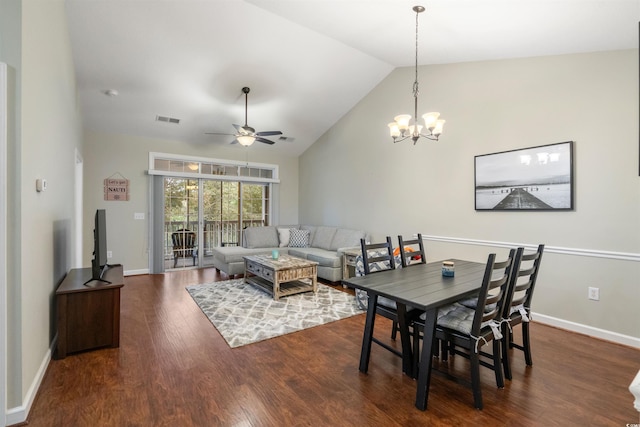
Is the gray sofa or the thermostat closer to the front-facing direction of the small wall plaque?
the thermostat

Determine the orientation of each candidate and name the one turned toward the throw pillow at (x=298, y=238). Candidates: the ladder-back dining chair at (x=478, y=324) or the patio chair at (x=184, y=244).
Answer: the ladder-back dining chair

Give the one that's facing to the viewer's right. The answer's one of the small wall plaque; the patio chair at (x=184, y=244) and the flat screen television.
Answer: the flat screen television

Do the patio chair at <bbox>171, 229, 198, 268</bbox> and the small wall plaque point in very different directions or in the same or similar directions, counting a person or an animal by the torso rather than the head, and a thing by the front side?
very different directions

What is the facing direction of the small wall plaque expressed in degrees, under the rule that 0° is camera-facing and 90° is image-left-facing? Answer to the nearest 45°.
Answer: approximately 0°

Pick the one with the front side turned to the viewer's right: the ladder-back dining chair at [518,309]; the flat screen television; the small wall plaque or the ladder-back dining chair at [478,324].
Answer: the flat screen television

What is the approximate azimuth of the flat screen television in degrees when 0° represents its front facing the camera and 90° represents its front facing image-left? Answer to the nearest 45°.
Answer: approximately 270°

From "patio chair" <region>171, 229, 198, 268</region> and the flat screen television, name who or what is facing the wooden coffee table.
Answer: the flat screen television

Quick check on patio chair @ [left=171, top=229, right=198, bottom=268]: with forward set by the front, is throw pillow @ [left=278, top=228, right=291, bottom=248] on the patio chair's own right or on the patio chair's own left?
on the patio chair's own right
